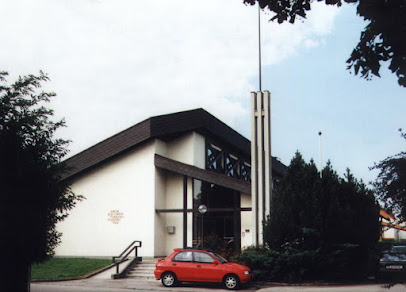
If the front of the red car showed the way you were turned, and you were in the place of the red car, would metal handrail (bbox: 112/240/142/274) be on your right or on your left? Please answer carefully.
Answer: on your left

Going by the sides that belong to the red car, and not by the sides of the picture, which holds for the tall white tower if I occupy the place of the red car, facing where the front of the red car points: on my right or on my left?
on my left

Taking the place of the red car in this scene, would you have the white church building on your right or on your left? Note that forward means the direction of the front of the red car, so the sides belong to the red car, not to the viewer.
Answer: on your left

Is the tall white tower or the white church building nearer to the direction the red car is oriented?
the tall white tower

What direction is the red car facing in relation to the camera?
to the viewer's right

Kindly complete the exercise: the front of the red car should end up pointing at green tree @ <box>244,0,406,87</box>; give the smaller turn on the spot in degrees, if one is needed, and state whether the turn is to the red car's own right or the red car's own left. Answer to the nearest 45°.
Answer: approximately 90° to the red car's own right

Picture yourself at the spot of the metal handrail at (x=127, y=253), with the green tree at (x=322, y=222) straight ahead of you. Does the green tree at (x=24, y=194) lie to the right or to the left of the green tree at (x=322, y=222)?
right

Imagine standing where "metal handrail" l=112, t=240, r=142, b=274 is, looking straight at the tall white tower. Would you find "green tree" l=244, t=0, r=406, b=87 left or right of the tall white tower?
right
